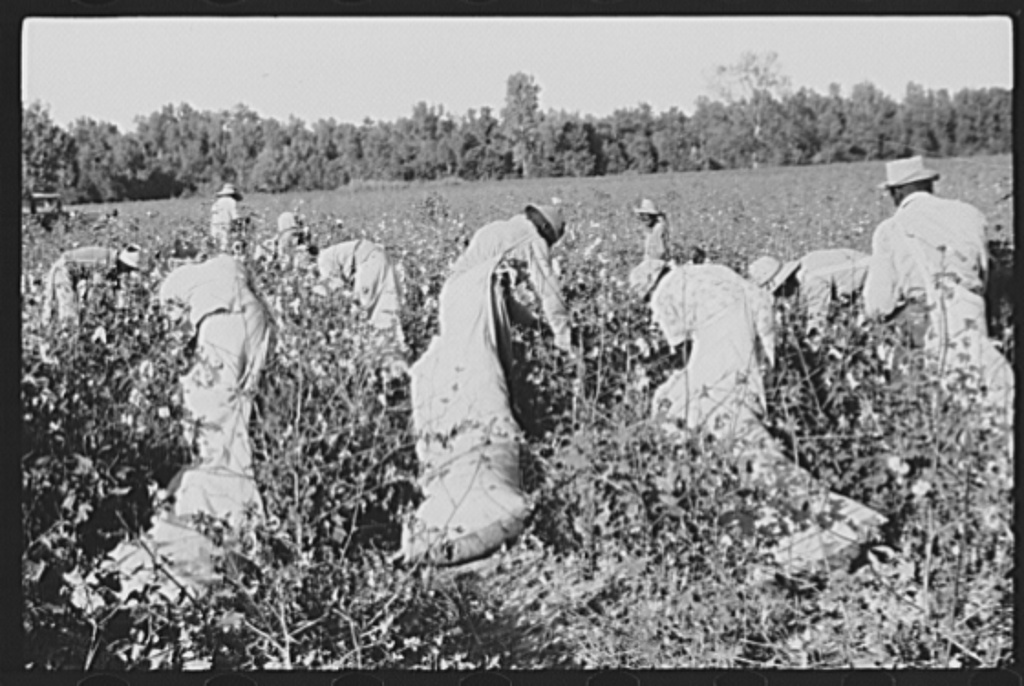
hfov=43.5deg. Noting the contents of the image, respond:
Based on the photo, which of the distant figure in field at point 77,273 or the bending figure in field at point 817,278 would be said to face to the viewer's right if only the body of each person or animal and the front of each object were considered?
the distant figure in field at point 77,273

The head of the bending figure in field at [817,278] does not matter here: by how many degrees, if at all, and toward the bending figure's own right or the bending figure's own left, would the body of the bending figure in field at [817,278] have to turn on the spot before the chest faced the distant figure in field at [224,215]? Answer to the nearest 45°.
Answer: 0° — they already face them

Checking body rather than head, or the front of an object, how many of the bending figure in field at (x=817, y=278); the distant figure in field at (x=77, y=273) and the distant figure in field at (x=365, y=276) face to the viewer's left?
2

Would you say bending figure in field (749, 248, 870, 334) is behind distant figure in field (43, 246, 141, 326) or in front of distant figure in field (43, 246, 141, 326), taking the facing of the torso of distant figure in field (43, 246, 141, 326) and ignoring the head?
in front

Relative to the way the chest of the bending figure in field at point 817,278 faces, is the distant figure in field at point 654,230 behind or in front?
in front

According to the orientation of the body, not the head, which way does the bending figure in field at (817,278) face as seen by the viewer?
to the viewer's left

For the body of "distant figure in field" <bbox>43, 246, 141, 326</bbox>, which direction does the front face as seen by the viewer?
to the viewer's right

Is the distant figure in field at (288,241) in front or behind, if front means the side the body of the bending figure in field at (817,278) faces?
in front

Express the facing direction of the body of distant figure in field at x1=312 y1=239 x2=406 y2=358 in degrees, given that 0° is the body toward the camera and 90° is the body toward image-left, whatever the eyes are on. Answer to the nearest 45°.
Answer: approximately 90°

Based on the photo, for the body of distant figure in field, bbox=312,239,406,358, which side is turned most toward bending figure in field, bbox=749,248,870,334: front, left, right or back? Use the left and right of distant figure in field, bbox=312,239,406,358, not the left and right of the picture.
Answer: back

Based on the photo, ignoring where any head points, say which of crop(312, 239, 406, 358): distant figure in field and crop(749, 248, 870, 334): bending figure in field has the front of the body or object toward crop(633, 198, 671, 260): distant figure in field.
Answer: crop(749, 248, 870, 334): bending figure in field

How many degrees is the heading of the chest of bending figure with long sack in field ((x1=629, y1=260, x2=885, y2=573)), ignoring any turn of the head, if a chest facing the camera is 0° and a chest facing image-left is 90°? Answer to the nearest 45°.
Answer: approximately 135°
